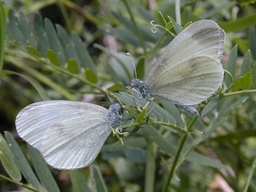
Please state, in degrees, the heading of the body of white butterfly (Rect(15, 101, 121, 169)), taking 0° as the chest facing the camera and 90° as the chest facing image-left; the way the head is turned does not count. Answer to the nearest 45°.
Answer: approximately 270°
